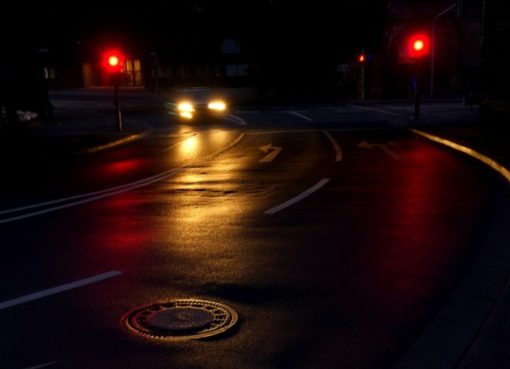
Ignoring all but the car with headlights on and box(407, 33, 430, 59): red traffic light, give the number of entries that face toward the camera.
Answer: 2

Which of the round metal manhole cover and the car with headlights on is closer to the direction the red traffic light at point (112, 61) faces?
the round metal manhole cover

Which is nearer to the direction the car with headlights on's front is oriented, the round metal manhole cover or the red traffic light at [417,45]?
the round metal manhole cover

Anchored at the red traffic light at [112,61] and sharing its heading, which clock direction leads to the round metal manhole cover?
The round metal manhole cover is roughly at 12 o'clock from the red traffic light.

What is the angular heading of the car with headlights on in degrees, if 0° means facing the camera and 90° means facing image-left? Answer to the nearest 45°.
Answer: approximately 0°

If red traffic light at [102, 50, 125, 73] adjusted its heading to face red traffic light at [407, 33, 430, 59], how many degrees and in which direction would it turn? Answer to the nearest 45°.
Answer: approximately 90° to its left

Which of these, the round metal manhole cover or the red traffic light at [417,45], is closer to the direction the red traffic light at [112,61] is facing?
the round metal manhole cover

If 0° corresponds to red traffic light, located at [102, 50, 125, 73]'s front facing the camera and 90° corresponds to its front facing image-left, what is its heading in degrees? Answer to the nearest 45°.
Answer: approximately 0°

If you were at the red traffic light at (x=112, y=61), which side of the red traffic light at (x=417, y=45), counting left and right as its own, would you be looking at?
right
